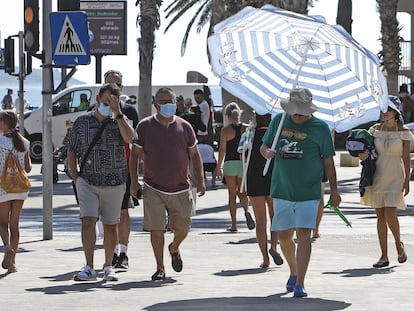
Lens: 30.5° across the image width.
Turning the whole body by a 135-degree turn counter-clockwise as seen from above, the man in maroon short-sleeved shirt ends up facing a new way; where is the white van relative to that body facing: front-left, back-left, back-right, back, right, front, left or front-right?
front-left

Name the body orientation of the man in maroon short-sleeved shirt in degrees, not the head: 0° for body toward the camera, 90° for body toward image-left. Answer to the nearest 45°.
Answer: approximately 0°

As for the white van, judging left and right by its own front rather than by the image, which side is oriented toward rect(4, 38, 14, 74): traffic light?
left

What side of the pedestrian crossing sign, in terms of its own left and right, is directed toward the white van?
back

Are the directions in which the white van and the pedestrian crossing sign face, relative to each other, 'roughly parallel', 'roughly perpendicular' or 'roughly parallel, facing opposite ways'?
roughly perpendicular

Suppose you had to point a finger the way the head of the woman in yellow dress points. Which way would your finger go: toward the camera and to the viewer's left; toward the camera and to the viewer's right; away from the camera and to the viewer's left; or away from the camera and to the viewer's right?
toward the camera and to the viewer's left

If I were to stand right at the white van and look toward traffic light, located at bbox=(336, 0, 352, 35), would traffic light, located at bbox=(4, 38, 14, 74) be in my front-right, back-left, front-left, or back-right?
back-right

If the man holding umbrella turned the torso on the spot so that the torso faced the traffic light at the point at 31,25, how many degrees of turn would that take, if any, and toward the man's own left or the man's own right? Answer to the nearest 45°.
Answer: approximately 135° to the man's own right

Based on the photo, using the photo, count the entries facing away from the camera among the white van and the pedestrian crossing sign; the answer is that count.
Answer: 0

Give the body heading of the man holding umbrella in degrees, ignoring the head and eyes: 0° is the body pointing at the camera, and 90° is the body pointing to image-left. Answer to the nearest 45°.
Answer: approximately 0°

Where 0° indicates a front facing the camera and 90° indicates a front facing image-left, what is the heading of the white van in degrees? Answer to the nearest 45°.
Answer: approximately 90°
